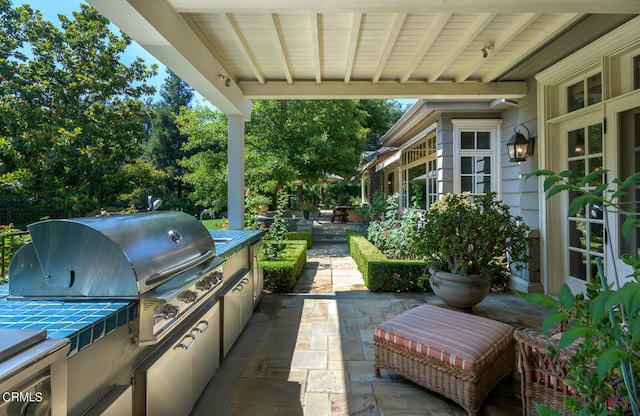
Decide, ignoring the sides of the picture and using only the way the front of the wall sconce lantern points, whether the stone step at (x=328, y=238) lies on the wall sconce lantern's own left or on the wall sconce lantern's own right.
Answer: on the wall sconce lantern's own right

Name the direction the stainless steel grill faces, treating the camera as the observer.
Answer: facing the viewer and to the right of the viewer

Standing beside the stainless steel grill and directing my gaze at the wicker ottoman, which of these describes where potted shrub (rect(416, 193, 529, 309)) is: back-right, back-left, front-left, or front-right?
front-left

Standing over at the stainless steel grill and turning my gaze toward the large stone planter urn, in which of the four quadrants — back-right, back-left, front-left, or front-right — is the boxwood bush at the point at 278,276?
front-left

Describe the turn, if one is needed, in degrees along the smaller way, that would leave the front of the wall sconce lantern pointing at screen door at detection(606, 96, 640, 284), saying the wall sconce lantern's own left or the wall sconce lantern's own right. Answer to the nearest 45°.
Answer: approximately 90° to the wall sconce lantern's own left

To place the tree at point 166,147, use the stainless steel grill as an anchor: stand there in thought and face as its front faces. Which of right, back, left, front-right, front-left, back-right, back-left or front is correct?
back-left

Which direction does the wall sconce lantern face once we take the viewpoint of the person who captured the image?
facing the viewer and to the left of the viewer

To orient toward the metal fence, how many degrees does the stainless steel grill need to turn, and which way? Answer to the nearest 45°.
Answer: approximately 135° to its left
